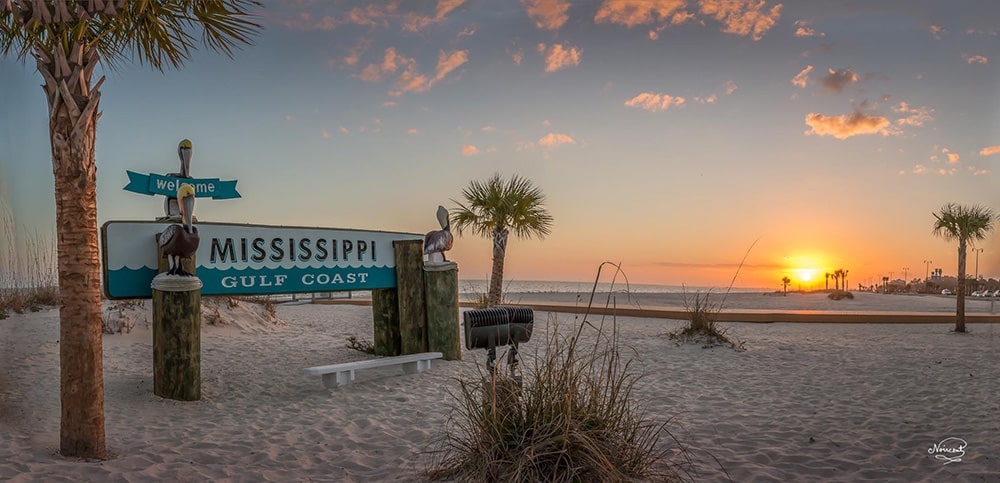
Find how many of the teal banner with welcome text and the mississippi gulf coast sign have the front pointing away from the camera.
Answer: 0

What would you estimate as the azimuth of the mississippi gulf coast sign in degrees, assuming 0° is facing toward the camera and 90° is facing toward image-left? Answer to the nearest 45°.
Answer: approximately 315°

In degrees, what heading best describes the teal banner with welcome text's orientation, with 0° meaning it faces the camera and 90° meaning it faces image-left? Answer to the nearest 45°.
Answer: approximately 0°
